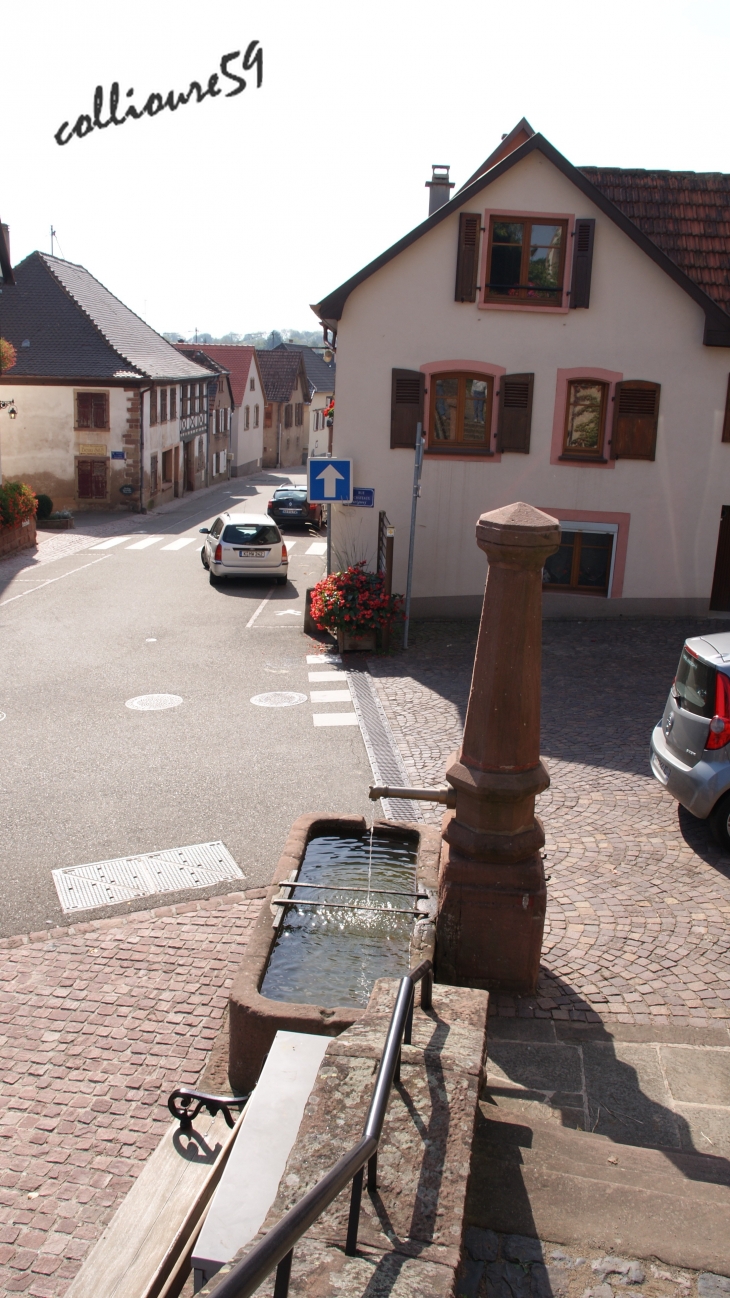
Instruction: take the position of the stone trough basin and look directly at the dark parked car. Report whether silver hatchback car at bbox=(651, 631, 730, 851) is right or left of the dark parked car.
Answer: right

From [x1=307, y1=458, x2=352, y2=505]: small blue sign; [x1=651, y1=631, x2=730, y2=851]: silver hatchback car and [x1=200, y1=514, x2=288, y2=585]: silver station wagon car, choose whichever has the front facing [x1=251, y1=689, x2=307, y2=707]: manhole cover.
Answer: the small blue sign

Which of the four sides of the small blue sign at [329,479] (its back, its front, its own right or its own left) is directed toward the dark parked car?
back

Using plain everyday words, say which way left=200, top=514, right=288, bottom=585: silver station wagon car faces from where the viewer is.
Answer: facing away from the viewer

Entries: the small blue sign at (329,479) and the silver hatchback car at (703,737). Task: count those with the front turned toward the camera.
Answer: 1

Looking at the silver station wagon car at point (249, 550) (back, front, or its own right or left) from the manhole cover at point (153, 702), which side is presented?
back

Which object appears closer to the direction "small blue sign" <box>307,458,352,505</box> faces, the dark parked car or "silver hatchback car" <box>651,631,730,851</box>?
the silver hatchback car

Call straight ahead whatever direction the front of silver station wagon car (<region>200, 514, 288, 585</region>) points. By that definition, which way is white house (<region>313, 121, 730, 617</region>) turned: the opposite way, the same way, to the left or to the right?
the opposite way

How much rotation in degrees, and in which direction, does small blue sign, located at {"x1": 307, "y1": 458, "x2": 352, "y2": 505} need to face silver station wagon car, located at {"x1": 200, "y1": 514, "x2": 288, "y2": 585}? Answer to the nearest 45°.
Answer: approximately 180°

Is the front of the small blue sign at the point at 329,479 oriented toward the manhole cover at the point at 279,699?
yes
